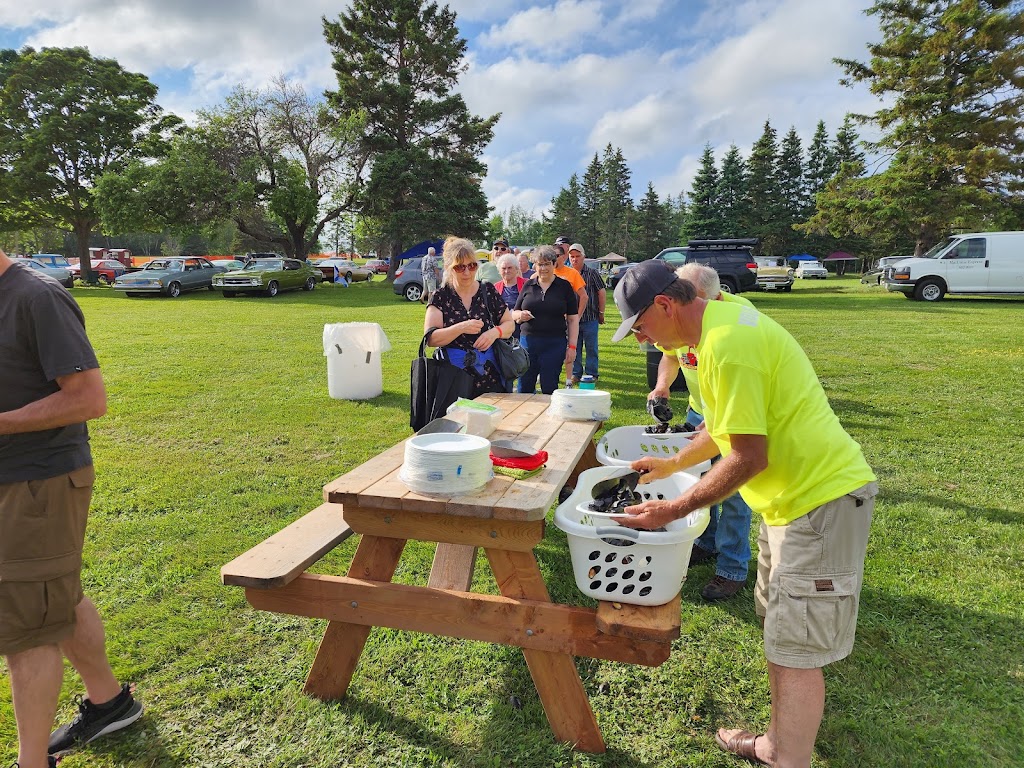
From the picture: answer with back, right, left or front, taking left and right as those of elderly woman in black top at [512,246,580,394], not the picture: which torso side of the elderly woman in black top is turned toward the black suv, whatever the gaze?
back

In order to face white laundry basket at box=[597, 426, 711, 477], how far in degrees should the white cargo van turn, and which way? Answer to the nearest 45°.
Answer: approximately 90° to its left

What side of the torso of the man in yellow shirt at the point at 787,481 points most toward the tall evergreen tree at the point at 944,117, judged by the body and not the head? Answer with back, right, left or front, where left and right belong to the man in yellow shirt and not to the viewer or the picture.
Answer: right

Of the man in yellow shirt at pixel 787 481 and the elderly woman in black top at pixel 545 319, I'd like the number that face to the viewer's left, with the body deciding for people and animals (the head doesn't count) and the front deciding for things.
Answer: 1

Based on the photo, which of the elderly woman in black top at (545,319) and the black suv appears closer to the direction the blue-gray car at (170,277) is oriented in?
the elderly woman in black top

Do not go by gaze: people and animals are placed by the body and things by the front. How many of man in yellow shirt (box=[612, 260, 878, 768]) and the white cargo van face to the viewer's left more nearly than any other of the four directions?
2

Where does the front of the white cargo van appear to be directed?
to the viewer's left

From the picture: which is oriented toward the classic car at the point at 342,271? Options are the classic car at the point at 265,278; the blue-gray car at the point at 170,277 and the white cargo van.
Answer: the white cargo van

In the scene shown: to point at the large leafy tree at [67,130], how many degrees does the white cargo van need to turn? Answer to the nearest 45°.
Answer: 0° — it already faces it

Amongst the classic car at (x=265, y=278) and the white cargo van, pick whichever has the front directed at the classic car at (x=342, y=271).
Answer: the white cargo van
